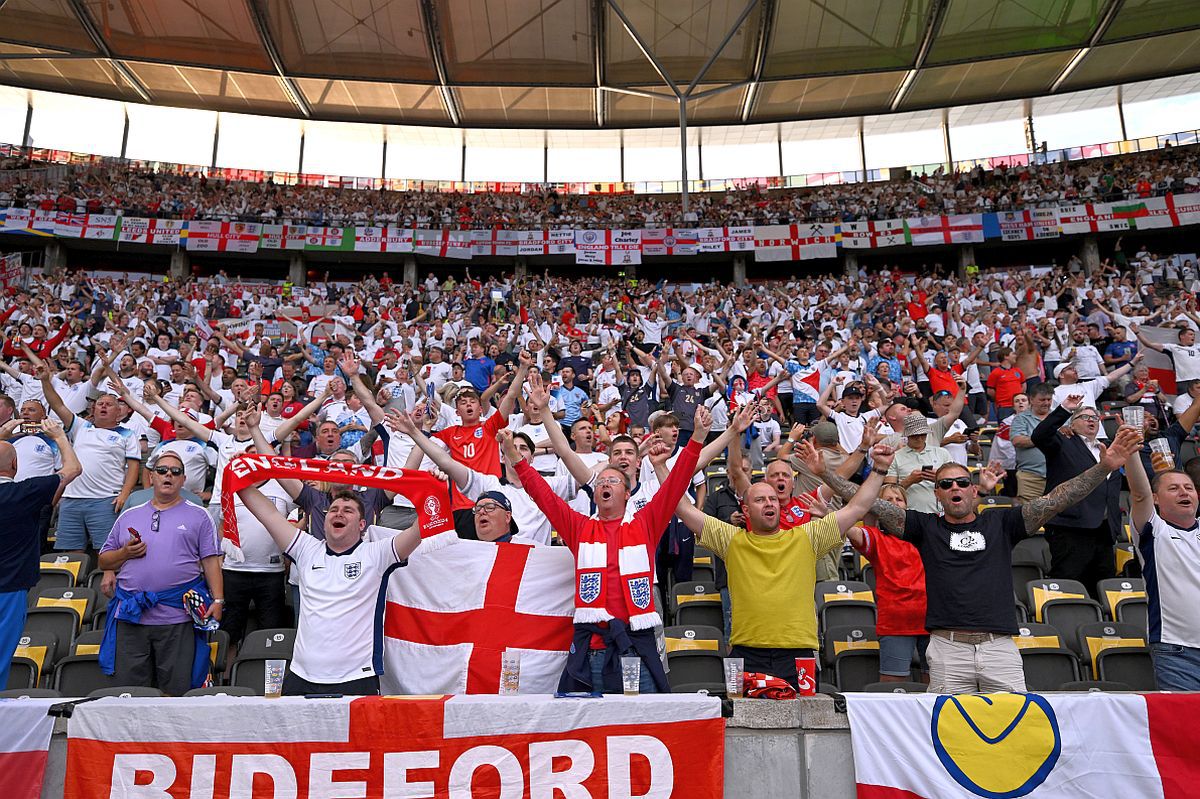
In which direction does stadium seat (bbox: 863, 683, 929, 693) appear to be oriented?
toward the camera

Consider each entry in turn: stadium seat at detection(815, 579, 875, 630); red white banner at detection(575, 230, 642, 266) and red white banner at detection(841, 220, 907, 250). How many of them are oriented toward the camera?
3

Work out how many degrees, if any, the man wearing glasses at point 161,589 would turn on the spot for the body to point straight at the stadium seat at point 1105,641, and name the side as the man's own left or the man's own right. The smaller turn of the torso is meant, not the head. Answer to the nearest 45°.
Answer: approximately 45° to the man's own left

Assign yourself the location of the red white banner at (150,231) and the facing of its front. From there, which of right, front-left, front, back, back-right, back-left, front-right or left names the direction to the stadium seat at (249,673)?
front

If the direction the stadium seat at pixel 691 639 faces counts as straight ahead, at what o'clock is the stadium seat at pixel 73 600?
the stadium seat at pixel 73 600 is roughly at 3 o'clock from the stadium seat at pixel 691 639.

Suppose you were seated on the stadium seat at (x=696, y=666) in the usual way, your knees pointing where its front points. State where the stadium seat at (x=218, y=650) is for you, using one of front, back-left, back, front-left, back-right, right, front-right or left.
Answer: right

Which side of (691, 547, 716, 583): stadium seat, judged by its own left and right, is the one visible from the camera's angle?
front

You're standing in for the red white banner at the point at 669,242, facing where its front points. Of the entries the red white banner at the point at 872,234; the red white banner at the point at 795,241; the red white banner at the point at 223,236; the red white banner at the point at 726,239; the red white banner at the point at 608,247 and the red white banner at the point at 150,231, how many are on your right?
3

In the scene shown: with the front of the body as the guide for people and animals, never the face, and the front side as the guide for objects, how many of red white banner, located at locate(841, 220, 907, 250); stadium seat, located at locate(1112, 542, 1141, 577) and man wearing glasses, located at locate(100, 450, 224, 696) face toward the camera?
3

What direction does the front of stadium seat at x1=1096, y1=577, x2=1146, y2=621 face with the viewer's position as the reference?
facing the viewer

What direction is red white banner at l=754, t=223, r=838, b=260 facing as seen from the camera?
toward the camera

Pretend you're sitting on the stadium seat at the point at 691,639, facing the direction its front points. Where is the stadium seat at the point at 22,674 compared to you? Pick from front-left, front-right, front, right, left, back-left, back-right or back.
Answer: right

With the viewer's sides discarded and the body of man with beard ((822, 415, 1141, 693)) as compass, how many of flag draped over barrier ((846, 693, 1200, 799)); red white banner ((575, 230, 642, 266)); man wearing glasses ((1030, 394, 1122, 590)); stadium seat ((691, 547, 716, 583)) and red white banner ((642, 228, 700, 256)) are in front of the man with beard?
1

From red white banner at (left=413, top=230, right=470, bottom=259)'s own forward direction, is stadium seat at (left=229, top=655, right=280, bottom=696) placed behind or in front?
in front

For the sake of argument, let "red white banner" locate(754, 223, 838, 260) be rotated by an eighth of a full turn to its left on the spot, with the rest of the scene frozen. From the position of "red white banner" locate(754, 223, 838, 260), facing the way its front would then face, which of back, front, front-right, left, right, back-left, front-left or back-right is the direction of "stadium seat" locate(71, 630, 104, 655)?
front-right

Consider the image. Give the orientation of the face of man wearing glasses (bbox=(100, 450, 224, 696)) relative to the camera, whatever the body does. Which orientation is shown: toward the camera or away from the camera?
toward the camera

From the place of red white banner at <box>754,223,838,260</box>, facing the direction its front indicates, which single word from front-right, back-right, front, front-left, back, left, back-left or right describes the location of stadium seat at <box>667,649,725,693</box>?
front

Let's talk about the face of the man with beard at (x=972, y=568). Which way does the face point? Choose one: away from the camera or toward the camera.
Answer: toward the camera

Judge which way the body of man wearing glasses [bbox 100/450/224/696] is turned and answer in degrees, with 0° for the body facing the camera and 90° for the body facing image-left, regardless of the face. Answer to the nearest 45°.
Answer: approximately 0°

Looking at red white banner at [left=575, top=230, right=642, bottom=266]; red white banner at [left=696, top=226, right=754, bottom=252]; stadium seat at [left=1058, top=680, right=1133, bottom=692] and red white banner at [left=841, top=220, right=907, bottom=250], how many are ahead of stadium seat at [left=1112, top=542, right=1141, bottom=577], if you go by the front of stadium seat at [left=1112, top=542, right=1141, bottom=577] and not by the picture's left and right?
1

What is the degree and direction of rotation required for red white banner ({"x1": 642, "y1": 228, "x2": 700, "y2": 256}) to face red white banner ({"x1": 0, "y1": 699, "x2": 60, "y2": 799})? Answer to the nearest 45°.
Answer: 0° — it already faces it

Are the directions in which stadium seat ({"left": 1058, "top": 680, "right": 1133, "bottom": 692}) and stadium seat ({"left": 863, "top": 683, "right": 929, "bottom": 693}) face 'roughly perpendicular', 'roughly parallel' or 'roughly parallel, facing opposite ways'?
roughly parallel

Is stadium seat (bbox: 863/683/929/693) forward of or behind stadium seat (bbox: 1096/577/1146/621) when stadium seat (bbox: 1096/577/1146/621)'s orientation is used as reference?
forward

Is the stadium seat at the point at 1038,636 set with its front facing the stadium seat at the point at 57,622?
no
